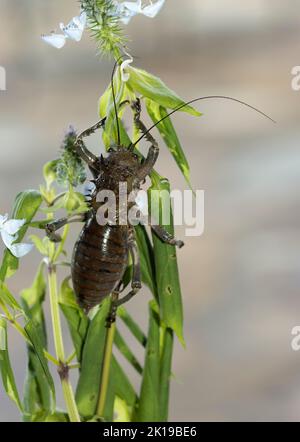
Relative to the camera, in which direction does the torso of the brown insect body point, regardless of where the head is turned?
away from the camera
